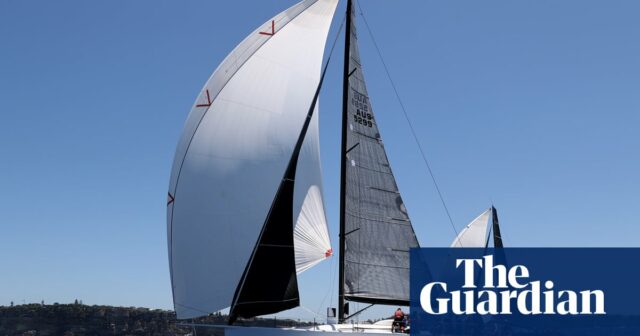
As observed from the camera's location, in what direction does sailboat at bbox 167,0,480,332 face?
facing to the left of the viewer
